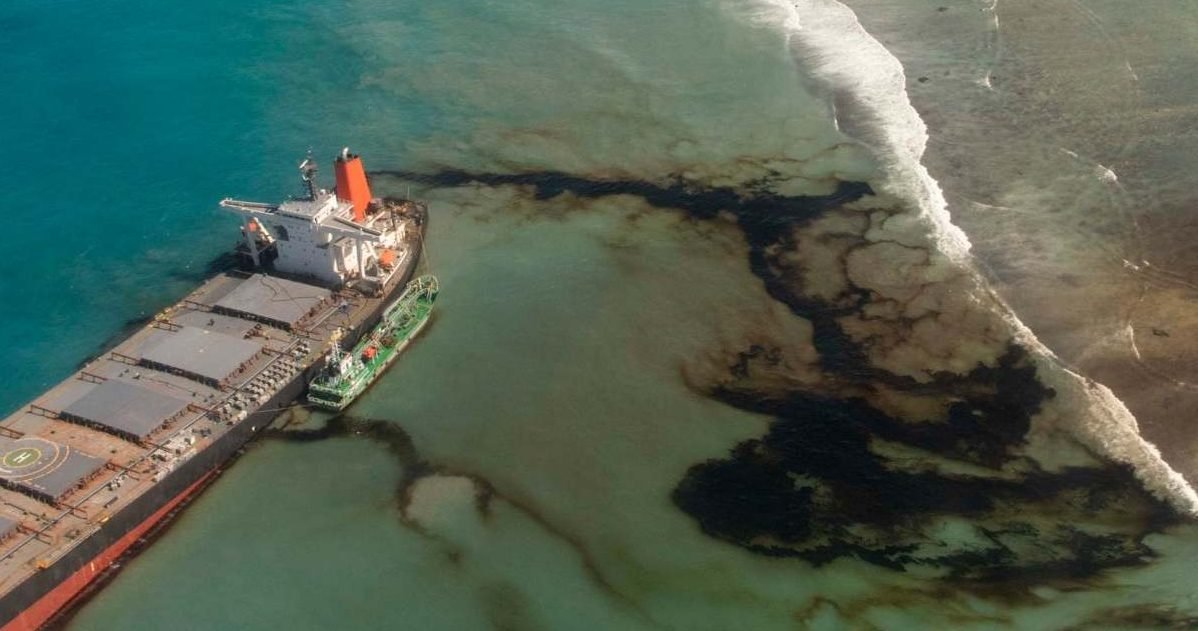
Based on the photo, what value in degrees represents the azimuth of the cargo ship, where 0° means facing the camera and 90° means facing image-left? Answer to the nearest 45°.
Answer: approximately 45°

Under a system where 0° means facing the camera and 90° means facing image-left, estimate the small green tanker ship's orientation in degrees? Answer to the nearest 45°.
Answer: approximately 225°

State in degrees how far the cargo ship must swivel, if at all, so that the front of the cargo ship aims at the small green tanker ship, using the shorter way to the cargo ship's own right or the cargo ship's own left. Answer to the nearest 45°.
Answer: approximately 135° to the cargo ship's own left

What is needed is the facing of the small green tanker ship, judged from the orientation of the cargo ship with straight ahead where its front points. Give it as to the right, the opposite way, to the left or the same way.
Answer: the opposite way
